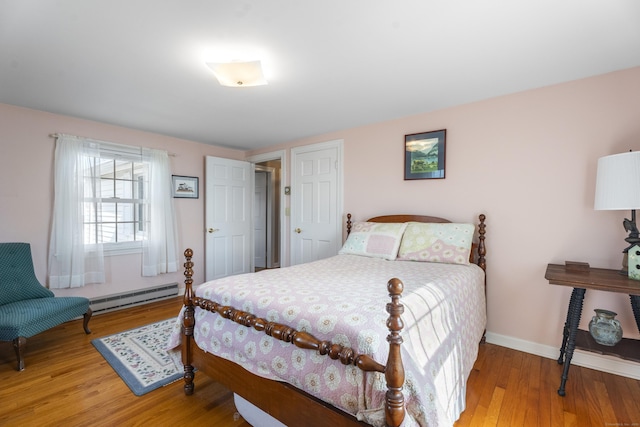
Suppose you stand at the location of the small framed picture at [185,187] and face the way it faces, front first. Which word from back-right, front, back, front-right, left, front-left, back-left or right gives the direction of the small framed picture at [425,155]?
front

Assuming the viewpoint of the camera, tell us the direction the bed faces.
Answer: facing the viewer and to the left of the viewer

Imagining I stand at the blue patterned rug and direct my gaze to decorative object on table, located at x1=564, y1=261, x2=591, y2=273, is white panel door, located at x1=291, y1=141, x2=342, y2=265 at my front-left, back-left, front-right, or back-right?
front-left

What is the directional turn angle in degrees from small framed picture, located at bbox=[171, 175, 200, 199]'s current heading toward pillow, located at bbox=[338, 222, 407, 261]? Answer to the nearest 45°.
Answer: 0° — it already faces it

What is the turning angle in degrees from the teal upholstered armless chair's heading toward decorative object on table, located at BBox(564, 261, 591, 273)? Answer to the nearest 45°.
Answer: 0° — it already faces it

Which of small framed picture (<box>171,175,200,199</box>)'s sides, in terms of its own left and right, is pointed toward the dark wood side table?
front

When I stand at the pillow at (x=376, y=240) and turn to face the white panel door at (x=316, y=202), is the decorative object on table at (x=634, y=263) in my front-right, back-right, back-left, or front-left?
back-right

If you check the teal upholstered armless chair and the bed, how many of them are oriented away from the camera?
0

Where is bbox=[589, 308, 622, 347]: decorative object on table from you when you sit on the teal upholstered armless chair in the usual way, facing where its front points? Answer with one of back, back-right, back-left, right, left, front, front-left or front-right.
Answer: front

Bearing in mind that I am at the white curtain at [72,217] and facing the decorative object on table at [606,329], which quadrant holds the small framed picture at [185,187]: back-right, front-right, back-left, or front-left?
front-left

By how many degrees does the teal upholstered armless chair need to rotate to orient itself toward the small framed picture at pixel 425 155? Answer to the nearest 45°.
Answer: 0° — it already faces it

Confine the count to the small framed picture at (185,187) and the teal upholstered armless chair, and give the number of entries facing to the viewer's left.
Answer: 0

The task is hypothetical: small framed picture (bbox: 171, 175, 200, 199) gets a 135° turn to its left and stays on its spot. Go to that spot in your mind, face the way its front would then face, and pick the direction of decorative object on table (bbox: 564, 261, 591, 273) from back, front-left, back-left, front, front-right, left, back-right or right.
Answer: back-right

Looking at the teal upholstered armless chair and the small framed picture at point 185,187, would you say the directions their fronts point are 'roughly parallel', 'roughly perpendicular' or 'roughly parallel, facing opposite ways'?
roughly parallel

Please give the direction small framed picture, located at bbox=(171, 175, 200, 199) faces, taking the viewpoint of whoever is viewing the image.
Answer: facing the viewer and to the right of the viewer

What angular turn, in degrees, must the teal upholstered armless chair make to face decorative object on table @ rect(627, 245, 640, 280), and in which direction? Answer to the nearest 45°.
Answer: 0° — it already faces it
